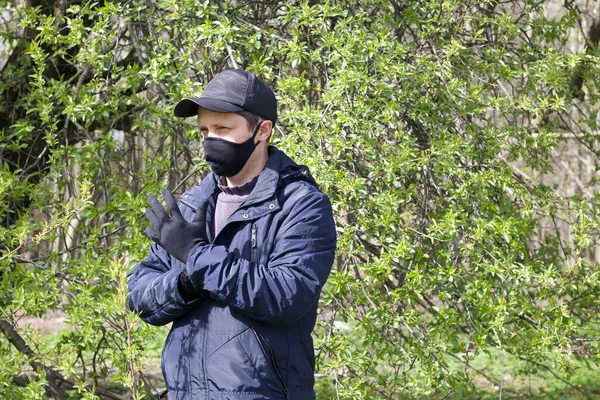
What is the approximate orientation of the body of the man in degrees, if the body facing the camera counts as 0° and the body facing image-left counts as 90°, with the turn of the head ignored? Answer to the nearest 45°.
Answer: approximately 45°

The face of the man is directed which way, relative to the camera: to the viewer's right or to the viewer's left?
to the viewer's left
